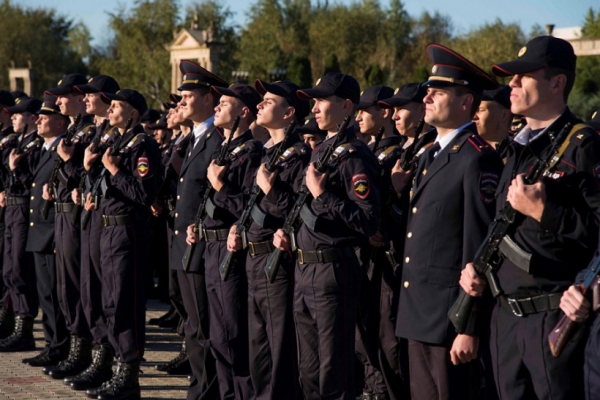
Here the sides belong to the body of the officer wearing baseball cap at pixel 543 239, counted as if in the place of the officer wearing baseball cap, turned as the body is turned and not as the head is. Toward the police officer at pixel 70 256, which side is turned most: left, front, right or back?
right

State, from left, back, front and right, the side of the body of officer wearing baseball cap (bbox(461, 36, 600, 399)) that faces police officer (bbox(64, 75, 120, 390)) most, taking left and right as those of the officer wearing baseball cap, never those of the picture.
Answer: right

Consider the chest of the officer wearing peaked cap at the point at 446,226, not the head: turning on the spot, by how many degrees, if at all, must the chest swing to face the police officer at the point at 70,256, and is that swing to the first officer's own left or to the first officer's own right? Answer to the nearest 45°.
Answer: approximately 90° to the first officer's own right

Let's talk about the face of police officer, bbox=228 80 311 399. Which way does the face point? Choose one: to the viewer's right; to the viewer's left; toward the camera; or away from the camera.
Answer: to the viewer's left

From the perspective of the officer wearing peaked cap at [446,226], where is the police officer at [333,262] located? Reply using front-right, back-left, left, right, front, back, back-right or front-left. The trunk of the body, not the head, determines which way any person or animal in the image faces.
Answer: right

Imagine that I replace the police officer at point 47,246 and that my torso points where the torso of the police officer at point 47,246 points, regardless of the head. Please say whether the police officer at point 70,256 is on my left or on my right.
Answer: on my left

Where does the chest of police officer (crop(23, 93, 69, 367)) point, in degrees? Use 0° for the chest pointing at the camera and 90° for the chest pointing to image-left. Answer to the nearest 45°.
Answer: approximately 45°

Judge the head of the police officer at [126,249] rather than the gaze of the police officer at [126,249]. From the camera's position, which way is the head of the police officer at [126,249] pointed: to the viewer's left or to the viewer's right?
to the viewer's left
